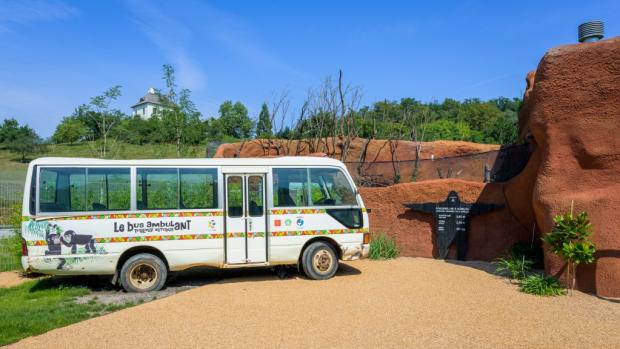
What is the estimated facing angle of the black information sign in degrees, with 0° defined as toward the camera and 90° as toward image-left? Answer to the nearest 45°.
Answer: approximately 0°

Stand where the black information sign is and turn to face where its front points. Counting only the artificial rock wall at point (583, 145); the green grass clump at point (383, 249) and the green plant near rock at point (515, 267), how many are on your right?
1

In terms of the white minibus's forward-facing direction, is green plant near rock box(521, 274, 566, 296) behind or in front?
in front

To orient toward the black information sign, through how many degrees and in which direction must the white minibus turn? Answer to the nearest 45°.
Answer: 0° — it already faces it

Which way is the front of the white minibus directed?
to the viewer's right

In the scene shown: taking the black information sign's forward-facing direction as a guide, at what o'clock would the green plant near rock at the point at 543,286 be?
The green plant near rock is roughly at 11 o'clock from the black information sign.

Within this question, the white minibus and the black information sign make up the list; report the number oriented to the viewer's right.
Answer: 1

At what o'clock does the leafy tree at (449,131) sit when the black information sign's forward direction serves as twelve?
The leafy tree is roughly at 6 o'clock from the black information sign.

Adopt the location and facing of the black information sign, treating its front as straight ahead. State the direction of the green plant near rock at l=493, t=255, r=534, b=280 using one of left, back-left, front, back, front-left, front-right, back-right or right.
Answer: front-left

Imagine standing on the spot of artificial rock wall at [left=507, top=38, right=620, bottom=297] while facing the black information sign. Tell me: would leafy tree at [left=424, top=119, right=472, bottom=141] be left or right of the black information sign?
right

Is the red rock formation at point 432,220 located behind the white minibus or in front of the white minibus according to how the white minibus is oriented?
in front

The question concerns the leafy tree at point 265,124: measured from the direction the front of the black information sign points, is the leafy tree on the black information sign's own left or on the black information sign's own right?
on the black information sign's own right

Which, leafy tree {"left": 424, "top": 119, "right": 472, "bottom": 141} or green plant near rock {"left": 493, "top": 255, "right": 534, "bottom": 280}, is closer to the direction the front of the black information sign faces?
the green plant near rock

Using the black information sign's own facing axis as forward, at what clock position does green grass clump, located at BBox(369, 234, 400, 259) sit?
The green grass clump is roughly at 3 o'clock from the black information sign.

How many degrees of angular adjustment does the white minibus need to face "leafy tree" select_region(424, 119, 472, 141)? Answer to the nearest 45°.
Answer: approximately 45° to its left
